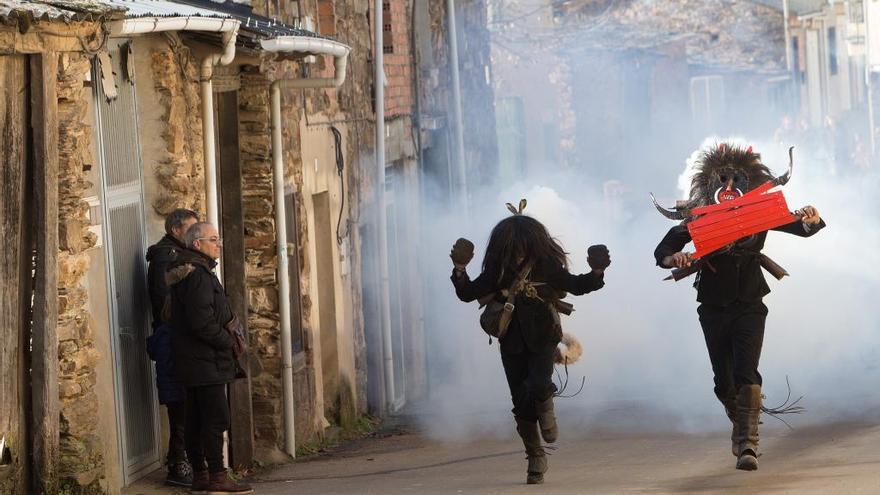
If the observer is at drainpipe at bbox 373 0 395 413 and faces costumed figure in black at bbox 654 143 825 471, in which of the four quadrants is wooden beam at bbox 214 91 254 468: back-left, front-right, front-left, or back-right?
front-right

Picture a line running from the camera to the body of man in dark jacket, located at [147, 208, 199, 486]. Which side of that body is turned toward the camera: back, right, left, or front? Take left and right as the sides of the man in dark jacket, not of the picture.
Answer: right

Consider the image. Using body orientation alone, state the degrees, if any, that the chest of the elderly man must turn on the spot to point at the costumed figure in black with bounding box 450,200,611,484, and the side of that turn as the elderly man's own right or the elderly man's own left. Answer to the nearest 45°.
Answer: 0° — they already face them

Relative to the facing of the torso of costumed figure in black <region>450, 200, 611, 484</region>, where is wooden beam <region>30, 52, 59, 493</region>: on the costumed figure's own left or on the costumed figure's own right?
on the costumed figure's own right

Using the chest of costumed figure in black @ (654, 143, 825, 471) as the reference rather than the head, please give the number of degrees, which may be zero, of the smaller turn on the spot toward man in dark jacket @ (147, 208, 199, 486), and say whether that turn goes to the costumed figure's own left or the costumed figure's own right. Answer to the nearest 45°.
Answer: approximately 90° to the costumed figure's own right

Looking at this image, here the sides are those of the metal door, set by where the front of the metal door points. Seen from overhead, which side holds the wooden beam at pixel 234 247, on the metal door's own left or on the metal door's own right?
on the metal door's own left

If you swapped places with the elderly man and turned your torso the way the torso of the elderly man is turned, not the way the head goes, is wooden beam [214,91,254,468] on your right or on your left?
on your left

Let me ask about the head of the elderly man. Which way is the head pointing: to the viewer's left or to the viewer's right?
to the viewer's right

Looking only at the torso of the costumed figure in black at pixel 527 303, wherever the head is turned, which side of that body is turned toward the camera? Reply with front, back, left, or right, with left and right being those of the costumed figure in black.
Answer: front

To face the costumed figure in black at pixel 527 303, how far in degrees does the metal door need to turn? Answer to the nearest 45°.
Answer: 0° — it already faces them

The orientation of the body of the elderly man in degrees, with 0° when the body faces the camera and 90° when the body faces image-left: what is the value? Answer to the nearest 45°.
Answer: approximately 270°

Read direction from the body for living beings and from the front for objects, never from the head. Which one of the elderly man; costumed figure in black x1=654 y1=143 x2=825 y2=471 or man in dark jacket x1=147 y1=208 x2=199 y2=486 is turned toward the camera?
the costumed figure in black

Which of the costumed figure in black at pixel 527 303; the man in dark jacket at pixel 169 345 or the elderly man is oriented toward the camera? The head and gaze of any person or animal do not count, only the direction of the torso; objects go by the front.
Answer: the costumed figure in black

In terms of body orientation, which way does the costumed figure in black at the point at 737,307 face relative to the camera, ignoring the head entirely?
toward the camera

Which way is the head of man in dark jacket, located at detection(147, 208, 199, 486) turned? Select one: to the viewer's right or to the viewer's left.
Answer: to the viewer's right
